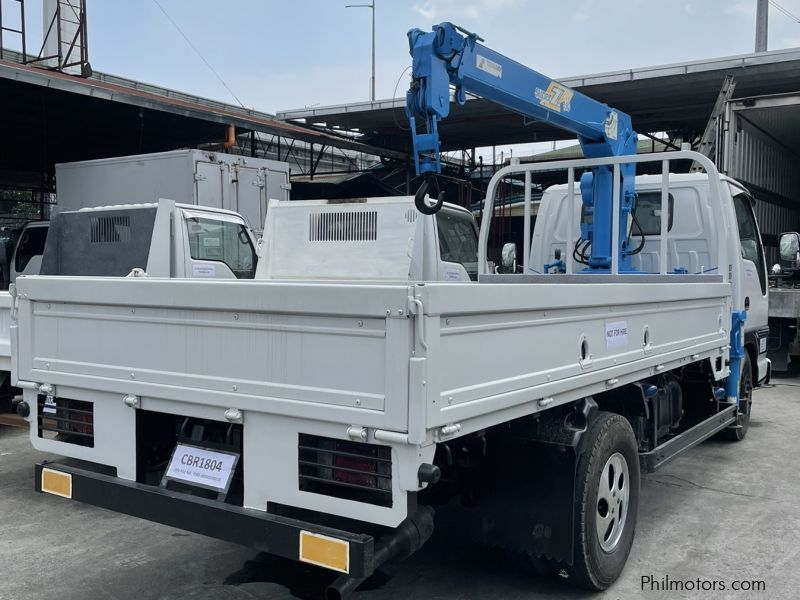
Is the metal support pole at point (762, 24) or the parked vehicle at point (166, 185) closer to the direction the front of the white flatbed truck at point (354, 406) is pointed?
the metal support pole

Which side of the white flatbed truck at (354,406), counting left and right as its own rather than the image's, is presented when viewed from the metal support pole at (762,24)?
front

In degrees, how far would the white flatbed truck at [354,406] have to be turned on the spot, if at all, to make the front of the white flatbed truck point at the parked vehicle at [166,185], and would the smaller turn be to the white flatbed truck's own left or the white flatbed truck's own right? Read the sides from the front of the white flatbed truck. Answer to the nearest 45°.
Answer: approximately 45° to the white flatbed truck's own left

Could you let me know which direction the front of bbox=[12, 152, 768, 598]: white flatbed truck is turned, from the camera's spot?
facing away from the viewer and to the right of the viewer
